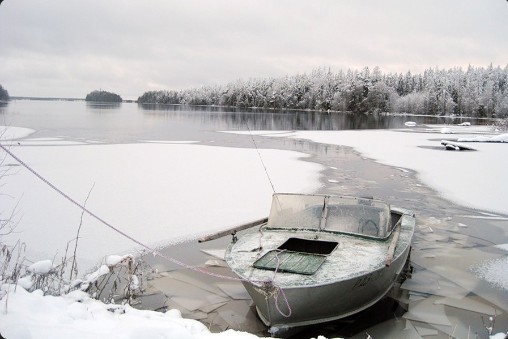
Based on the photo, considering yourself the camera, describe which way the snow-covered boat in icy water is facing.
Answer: facing the viewer and to the left of the viewer
